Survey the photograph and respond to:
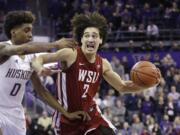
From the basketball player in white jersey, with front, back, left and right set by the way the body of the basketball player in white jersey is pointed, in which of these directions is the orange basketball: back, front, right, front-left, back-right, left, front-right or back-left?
front-left

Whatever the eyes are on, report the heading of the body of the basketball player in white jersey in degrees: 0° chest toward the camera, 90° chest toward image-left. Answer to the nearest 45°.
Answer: approximately 315°

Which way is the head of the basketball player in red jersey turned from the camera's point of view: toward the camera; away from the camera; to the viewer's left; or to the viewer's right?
toward the camera

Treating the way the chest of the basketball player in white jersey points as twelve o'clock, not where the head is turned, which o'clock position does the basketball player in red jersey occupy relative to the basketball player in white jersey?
The basketball player in red jersey is roughly at 11 o'clock from the basketball player in white jersey.
